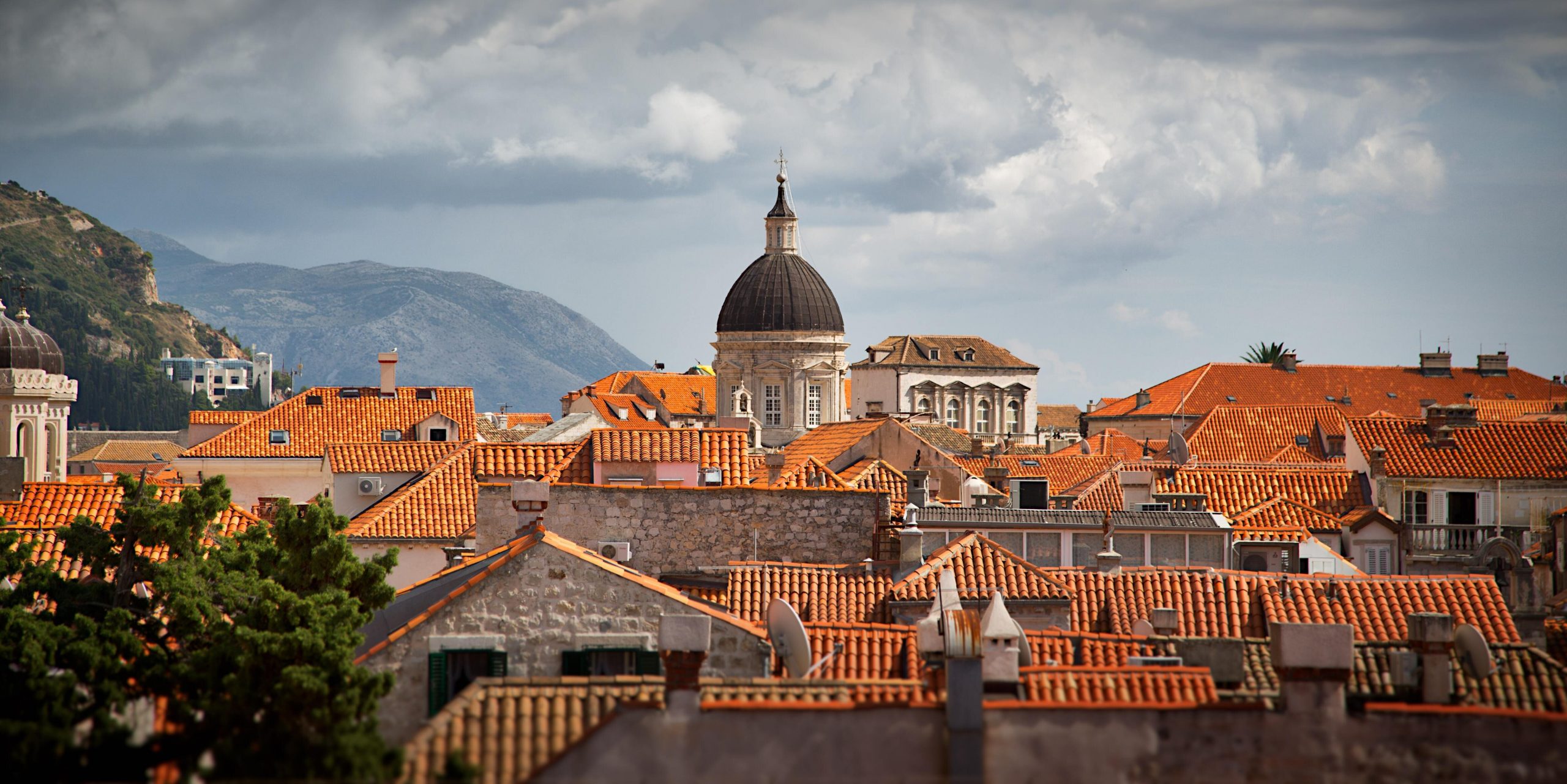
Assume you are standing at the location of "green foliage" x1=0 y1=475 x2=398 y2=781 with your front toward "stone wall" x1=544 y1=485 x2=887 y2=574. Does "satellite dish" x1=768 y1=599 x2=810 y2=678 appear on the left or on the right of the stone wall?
right

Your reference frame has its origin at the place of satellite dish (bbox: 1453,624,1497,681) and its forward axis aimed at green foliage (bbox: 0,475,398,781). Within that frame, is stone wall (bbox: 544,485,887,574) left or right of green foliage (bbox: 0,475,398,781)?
right

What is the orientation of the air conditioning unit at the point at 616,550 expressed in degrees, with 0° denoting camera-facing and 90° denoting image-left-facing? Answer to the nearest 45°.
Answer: approximately 0°

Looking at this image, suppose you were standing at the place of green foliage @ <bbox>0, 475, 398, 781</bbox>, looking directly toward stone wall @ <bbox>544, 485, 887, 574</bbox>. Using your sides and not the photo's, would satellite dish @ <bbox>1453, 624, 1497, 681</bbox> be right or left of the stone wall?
right

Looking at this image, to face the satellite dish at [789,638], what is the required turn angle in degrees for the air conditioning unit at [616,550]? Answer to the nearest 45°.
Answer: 0° — it already faces it

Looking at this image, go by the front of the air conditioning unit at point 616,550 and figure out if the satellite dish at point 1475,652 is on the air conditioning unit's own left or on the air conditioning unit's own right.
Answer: on the air conditioning unit's own left

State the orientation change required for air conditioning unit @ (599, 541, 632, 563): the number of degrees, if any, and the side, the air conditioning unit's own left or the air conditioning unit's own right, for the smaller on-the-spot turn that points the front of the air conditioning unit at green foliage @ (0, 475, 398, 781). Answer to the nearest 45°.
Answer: approximately 45° to the air conditioning unit's own right
